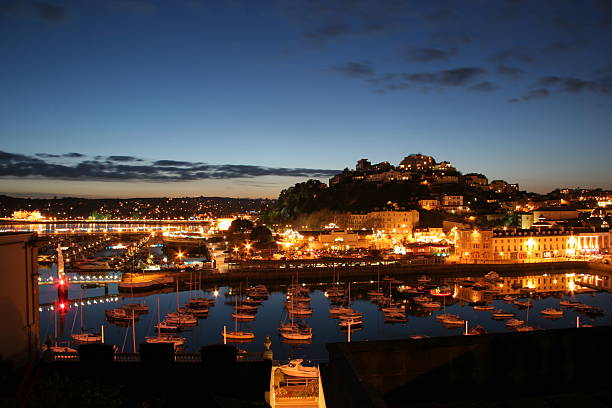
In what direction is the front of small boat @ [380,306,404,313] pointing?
to the viewer's left

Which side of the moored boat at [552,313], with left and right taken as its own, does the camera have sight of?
left

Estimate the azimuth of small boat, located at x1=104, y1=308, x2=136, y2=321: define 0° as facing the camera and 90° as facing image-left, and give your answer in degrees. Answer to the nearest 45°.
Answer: approximately 90°

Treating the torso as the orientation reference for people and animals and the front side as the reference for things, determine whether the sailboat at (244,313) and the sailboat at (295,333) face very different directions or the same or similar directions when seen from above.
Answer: same or similar directions

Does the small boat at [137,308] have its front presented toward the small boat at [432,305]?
no

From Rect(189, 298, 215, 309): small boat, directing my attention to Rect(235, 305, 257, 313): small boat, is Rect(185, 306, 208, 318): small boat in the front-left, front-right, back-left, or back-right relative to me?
front-right

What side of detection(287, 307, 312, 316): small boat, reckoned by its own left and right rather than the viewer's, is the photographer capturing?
left

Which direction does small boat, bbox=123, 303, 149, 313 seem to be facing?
to the viewer's left

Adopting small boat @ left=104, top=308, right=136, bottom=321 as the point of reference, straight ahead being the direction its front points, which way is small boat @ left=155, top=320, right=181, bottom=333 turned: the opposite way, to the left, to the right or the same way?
the same way

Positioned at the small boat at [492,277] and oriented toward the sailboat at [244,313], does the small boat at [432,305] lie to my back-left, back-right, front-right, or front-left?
front-left
